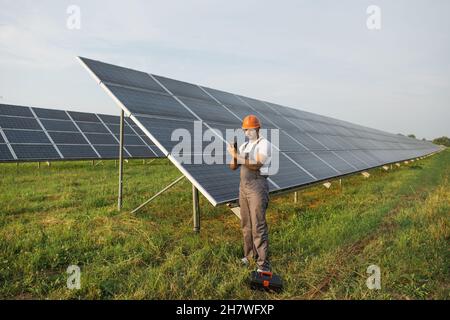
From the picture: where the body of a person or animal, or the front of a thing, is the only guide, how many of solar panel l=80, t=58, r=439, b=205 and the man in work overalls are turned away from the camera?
0

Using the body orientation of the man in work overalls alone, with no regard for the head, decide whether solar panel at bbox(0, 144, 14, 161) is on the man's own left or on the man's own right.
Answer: on the man's own right

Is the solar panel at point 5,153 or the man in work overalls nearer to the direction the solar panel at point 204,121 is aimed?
the man in work overalls

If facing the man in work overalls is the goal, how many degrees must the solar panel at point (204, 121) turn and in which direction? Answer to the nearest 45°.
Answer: approximately 45° to its right

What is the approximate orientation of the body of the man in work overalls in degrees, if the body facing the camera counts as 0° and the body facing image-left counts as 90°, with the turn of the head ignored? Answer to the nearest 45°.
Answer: approximately 45°

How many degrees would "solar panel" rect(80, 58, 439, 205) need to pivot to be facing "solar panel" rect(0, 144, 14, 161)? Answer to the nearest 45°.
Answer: approximately 180°

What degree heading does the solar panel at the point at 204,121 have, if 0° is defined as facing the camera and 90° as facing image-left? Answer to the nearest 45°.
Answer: approximately 315°
